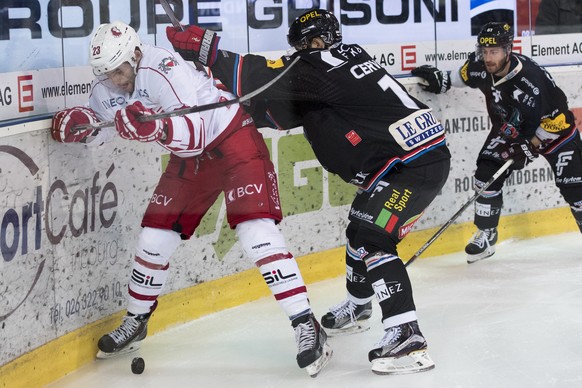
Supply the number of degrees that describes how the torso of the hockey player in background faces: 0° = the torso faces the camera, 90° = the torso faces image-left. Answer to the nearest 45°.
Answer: approximately 45°
